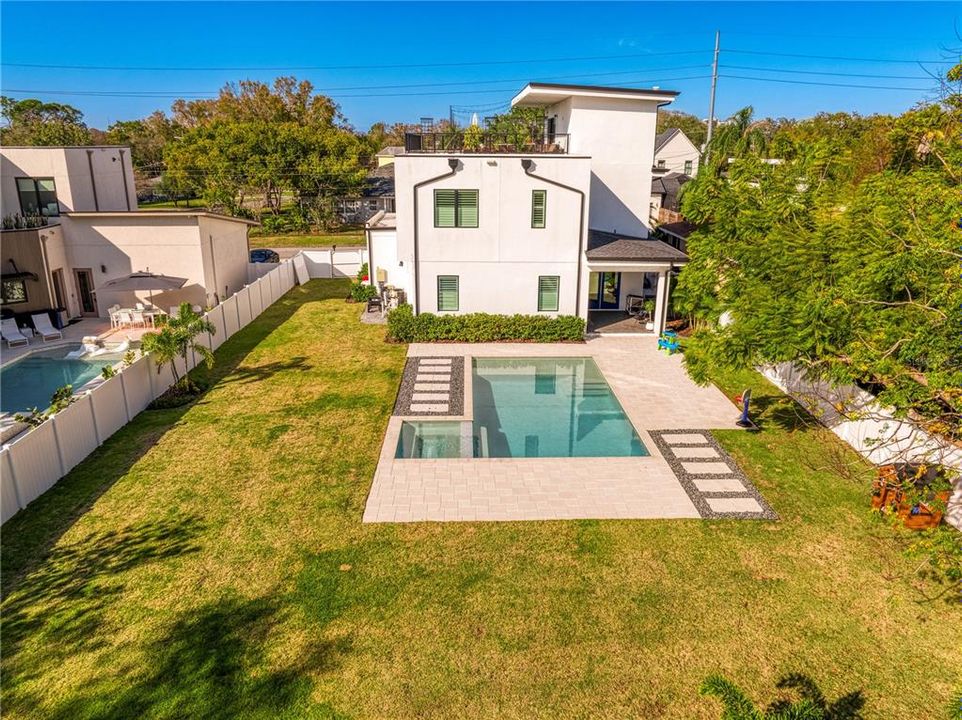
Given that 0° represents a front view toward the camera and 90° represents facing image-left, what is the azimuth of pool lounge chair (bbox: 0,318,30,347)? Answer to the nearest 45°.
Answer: approximately 315°

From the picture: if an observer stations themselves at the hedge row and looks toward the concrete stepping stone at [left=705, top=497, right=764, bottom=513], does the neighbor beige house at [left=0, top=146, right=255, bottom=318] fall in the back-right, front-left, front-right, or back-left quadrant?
back-right

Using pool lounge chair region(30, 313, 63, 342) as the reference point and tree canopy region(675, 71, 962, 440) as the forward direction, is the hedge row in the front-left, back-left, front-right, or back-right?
front-left

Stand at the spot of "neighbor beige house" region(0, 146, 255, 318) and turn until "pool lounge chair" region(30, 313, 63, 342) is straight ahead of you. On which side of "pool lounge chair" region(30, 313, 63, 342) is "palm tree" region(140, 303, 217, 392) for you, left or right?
left

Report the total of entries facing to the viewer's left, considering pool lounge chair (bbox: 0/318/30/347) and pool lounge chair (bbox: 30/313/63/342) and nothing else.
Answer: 0

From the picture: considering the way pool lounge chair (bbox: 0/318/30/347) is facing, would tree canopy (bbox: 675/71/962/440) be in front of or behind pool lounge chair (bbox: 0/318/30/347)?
in front

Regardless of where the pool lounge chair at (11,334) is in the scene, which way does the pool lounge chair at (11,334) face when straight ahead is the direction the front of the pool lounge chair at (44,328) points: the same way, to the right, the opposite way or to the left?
the same way

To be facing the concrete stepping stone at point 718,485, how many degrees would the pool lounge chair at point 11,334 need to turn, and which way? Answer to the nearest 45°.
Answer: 0° — it already faces it

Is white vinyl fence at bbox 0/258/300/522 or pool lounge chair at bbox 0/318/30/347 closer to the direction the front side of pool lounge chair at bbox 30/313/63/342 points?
the white vinyl fence

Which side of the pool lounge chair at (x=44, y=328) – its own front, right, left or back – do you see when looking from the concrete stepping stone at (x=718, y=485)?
front

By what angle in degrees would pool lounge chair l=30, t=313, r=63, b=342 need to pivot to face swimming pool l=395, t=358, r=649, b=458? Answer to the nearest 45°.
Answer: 0° — it already faces it

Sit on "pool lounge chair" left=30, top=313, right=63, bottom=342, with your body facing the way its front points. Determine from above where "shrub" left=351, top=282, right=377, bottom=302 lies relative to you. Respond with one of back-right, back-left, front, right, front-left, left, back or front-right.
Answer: front-left

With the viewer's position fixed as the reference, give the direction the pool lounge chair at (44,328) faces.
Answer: facing the viewer and to the right of the viewer
